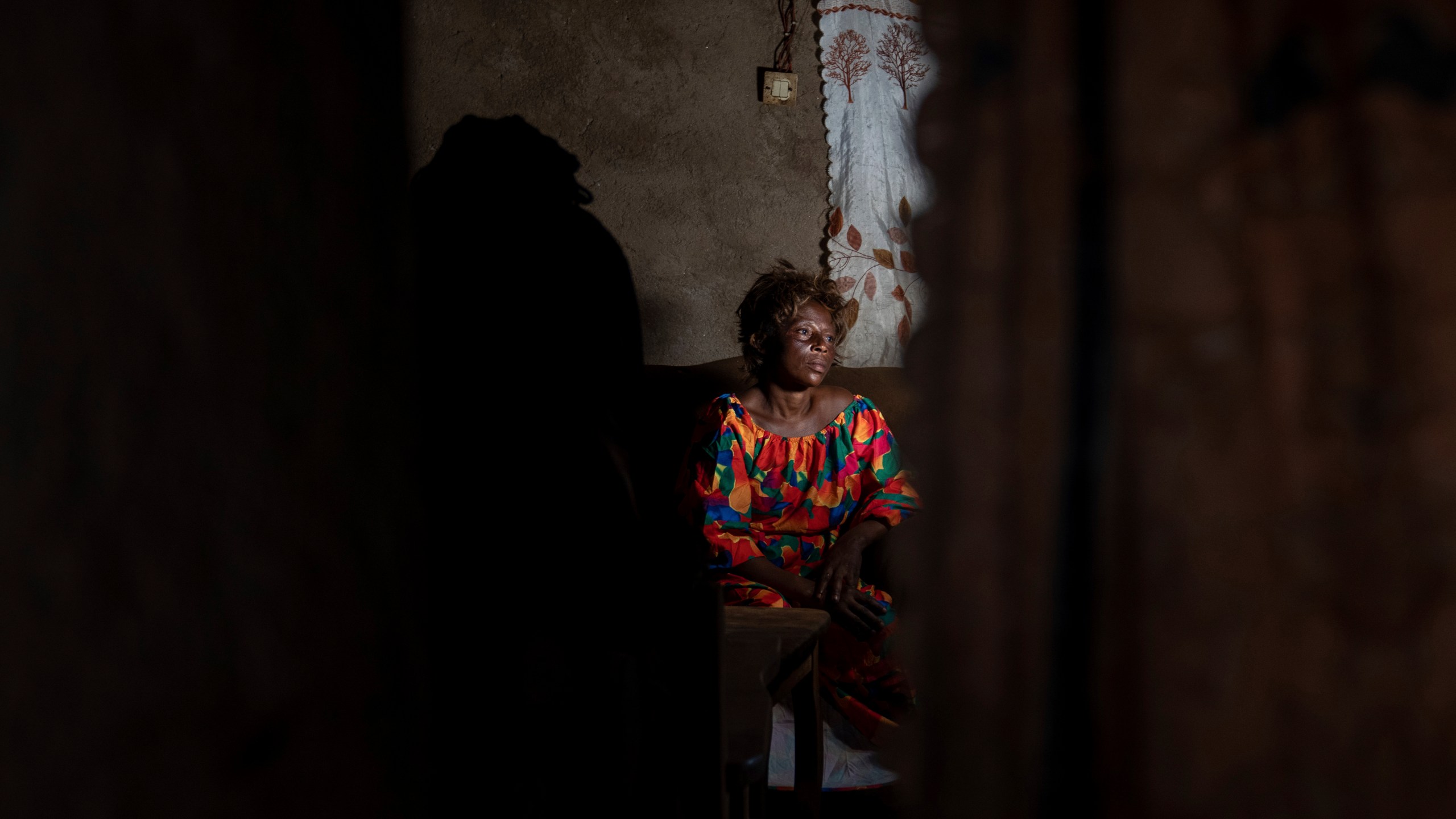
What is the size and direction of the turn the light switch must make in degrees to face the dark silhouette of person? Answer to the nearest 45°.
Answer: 0° — it already faces them

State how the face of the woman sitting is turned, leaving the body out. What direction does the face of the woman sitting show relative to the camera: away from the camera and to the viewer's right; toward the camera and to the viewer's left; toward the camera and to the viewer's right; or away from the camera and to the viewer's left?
toward the camera and to the viewer's right

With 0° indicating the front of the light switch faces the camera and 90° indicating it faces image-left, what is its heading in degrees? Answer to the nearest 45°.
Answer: approximately 0°

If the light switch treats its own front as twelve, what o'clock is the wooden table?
The wooden table is roughly at 12 o'clock from the light switch.
